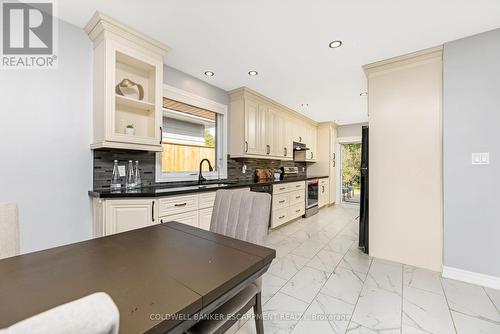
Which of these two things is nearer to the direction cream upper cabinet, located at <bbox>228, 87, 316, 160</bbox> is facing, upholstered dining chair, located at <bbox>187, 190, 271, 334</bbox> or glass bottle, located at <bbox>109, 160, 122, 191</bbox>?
the upholstered dining chair

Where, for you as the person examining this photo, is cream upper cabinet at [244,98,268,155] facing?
facing the viewer and to the right of the viewer

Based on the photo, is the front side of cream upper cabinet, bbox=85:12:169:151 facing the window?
no

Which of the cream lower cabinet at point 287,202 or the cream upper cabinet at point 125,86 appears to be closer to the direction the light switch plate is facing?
the cream upper cabinet

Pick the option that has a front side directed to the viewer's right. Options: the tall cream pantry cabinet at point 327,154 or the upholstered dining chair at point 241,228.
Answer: the tall cream pantry cabinet

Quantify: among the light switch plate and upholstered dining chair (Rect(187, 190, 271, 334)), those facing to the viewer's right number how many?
0

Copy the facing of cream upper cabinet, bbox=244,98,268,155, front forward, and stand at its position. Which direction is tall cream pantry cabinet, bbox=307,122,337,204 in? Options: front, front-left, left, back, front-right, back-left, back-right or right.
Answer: left

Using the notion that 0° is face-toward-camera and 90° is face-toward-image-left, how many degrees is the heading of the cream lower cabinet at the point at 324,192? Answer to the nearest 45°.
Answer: approximately 315°

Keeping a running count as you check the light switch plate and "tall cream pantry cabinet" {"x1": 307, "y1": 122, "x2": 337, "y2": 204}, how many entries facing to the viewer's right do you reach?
1

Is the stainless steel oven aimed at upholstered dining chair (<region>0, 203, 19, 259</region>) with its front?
no

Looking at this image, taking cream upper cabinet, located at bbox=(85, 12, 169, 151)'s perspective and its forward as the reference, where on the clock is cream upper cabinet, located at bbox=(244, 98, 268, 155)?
cream upper cabinet, located at bbox=(244, 98, 268, 155) is roughly at 10 o'clock from cream upper cabinet, located at bbox=(85, 12, 169, 151).

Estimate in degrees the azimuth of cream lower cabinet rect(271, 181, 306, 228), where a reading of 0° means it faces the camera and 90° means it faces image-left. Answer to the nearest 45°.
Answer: approximately 315°

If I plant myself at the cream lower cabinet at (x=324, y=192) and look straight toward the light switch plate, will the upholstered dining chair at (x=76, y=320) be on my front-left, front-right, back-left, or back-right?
front-right

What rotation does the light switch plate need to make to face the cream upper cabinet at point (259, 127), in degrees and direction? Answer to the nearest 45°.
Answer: approximately 90° to its right

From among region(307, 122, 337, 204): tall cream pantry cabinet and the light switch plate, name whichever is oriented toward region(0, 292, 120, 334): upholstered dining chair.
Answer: the light switch plate
